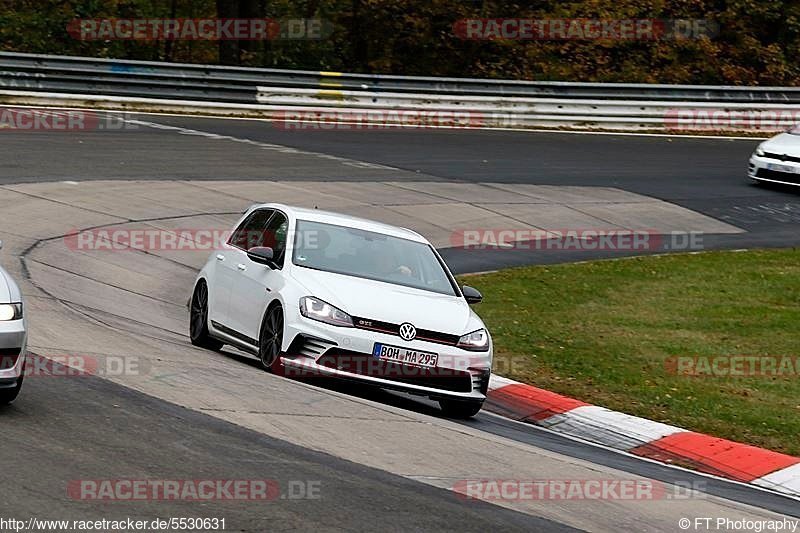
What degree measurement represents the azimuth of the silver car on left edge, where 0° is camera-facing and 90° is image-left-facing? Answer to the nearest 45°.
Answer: approximately 315°

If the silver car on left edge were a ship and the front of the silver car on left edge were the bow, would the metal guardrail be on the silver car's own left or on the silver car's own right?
on the silver car's own left

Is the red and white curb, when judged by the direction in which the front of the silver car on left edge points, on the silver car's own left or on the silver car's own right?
on the silver car's own left

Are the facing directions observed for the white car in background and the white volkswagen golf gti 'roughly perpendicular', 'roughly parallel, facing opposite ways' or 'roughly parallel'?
roughly perpendicular

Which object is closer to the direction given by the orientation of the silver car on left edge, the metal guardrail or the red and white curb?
the red and white curb

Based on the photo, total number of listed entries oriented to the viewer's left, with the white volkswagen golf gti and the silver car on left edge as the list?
0

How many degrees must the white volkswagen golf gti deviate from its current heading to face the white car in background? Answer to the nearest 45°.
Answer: approximately 90° to its left

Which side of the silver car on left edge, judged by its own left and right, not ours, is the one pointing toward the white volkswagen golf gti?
left

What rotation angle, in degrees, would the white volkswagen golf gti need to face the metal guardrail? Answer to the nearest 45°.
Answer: approximately 135° to its left

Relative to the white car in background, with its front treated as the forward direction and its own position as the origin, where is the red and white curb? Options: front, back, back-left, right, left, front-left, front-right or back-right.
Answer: front-left

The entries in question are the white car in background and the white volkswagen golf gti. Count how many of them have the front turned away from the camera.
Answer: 0

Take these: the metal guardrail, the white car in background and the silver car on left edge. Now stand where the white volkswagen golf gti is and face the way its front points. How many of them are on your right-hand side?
1

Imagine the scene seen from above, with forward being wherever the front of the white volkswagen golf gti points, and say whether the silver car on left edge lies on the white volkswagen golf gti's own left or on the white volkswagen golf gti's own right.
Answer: on the white volkswagen golf gti's own right

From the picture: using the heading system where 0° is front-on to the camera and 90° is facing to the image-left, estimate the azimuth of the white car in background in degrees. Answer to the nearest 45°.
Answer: approximately 45°

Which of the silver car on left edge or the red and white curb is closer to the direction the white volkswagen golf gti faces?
the red and white curb
